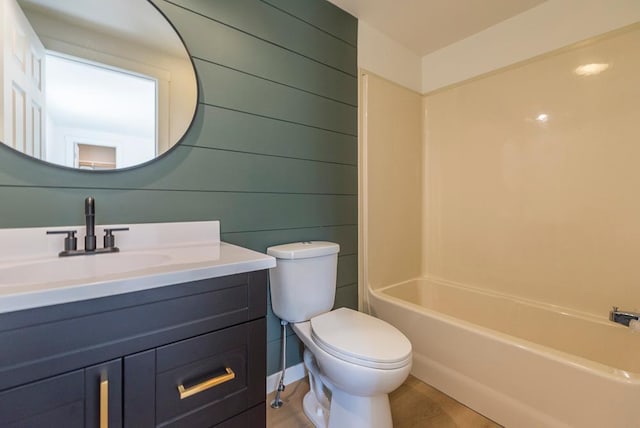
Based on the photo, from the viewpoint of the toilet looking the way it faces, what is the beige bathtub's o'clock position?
The beige bathtub is roughly at 10 o'clock from the toilet.

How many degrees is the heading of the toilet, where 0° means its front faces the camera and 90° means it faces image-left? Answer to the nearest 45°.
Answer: approximately 315°

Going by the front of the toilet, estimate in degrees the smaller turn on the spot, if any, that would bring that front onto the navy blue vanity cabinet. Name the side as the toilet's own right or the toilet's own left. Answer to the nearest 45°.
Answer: approximately 90° to the toilet's own right

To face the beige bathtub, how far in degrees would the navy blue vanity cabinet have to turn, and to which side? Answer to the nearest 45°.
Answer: approximately 45° to its left

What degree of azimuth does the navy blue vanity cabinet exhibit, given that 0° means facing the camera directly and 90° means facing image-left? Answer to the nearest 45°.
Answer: approximately 315°

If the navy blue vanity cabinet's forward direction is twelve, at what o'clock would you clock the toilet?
The toilet is roughly at 10 o'clock from the navy blue vanity cabinet.
